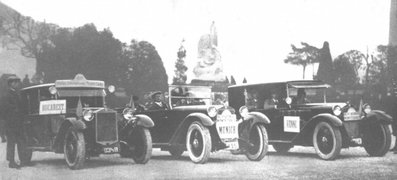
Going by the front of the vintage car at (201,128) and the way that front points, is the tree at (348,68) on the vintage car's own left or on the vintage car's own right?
on the vintage car's own left

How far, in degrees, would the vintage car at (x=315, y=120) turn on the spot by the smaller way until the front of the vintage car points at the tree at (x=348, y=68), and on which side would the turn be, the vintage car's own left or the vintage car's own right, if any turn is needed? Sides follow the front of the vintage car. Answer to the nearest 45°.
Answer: approximately 135° to the vintage car's own left

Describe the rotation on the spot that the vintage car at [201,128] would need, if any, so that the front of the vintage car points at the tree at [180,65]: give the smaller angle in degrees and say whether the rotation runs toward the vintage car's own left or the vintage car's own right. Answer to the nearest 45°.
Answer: approximately 135° to the vintage car's own left

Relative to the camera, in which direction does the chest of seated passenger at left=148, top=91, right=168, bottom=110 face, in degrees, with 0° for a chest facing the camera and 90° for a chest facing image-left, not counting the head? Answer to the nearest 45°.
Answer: approximately 315°

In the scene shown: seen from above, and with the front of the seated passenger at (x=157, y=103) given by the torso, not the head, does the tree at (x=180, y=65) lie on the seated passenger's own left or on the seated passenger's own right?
on the seated passenger's own left

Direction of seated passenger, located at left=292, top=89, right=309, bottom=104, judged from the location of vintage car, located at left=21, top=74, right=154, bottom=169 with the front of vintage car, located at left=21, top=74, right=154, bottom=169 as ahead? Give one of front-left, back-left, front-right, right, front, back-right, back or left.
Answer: front-left

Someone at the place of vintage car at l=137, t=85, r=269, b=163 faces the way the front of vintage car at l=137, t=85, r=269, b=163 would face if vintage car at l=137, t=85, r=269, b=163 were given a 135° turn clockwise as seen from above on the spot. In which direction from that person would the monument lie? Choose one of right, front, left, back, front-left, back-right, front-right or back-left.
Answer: right

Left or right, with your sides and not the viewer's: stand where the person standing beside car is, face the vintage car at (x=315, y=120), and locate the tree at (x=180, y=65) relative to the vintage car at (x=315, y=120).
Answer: left

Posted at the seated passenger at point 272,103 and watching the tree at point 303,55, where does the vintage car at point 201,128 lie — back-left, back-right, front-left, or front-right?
back-left

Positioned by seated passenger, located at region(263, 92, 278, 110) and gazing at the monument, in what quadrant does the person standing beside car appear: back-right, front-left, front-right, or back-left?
back-left

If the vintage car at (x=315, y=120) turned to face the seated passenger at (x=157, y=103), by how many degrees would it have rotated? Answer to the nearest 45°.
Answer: approximately 135° to its right
